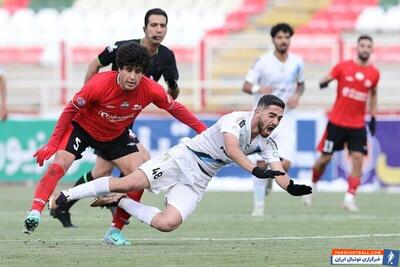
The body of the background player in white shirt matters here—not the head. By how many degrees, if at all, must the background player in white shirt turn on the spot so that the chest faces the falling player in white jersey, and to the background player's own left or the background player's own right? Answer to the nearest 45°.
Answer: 0° — they already face them

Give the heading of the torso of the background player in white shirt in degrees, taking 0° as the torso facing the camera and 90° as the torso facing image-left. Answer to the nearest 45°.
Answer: approximately 0°

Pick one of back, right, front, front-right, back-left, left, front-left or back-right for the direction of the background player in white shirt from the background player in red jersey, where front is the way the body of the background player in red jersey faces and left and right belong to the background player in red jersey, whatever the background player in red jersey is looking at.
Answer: front-right

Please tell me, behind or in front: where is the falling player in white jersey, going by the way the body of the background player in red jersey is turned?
in front

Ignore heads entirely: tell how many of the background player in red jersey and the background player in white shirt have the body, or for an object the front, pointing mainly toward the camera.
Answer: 2
